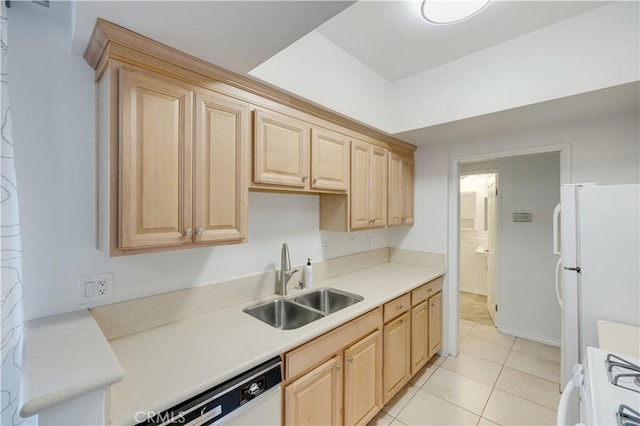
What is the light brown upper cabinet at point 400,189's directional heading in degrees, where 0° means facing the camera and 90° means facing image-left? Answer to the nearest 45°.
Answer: approximately 315°

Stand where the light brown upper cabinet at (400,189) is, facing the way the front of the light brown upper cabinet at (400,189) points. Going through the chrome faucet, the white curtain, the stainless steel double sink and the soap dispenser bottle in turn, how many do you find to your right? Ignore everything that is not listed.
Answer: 4

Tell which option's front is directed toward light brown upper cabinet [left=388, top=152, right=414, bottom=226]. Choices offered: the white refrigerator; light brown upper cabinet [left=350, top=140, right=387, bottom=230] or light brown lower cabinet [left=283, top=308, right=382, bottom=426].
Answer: the white refrigerator

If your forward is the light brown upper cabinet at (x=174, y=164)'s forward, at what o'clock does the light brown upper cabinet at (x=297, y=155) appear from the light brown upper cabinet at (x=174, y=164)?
the light brown upper cabinet at (x=297, y=155) is roughly at 10 o'clock from the light brown upper cabinet at (x=174, y=164).

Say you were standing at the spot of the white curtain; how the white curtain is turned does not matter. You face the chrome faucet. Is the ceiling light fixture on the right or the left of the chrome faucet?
right

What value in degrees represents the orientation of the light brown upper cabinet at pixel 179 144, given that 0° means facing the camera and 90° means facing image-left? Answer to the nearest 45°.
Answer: approximately 315°

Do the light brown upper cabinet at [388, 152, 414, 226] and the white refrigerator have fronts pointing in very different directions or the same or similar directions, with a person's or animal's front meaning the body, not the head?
very different directions

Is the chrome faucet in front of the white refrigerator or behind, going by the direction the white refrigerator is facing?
in front

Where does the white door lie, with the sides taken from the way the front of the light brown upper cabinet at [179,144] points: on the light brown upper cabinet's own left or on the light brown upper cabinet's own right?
on the light brown upper cabinet's own left

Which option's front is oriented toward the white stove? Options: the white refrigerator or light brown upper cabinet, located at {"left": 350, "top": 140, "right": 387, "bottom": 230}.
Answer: the light brown upper cabinet
